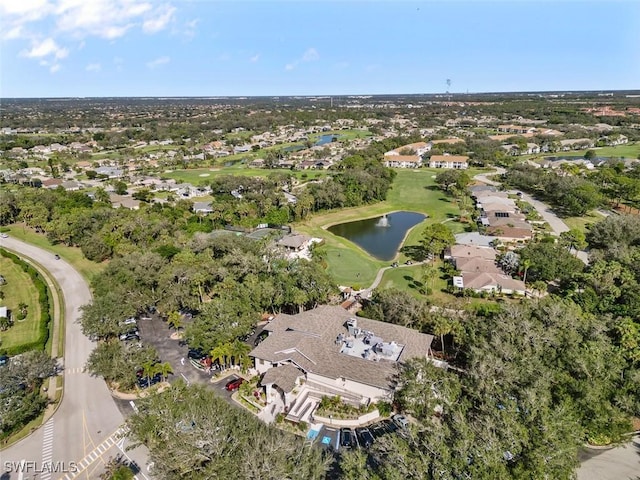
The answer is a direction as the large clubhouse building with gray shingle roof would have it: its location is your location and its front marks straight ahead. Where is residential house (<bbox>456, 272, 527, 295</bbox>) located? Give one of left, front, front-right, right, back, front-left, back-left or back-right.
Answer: back

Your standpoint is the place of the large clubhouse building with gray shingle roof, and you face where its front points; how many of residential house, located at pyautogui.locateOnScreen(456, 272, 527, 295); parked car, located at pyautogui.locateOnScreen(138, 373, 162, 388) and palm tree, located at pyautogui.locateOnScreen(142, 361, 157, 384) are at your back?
1

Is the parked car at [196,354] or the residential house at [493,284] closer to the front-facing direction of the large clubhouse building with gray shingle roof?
the parked car

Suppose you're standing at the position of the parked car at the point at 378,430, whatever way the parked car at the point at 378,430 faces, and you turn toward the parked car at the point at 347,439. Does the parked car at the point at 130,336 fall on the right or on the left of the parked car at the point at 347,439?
right

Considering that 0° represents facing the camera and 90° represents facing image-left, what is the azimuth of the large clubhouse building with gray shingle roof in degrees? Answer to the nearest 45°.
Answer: approximately 45°

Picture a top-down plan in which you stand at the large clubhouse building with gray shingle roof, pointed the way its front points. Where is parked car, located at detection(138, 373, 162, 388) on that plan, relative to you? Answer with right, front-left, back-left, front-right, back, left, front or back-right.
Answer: front-right
